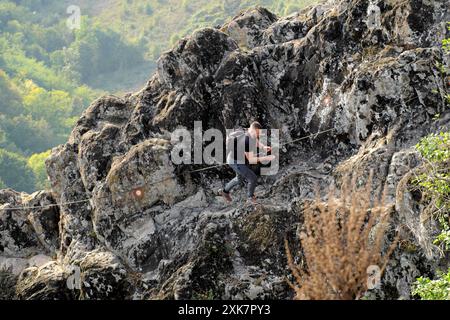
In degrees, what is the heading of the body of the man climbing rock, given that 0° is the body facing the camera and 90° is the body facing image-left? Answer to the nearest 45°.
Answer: approximately 270°

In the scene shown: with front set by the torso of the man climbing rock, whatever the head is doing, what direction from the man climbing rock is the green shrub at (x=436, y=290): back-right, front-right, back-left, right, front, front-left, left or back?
front-right
